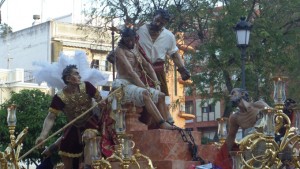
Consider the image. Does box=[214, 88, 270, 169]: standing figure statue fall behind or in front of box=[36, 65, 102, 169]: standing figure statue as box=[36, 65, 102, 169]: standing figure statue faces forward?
in front

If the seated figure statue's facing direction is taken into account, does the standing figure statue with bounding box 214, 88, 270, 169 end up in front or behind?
in front

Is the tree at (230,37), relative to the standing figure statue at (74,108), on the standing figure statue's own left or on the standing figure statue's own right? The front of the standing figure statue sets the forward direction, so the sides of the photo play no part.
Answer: on the standing figure statue's own left

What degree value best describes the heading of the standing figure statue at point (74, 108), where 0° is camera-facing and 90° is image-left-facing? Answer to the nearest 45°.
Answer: approximately 315°

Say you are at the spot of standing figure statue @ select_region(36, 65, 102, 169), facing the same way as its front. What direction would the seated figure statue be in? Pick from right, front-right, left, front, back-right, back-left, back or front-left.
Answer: front-left
